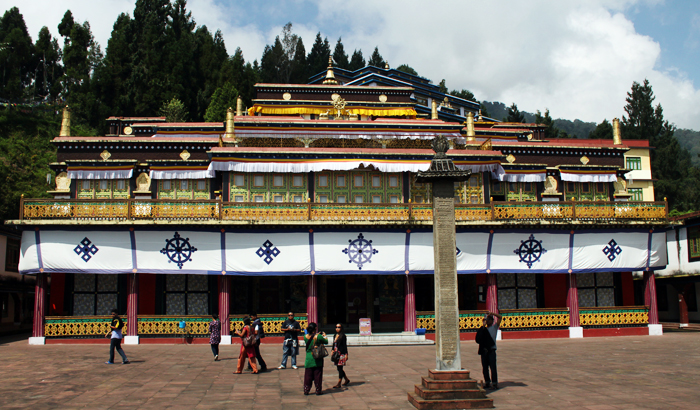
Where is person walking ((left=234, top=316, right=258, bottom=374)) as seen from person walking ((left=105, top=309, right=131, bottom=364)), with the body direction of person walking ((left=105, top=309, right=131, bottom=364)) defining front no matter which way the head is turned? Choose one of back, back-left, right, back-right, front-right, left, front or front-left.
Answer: back-left

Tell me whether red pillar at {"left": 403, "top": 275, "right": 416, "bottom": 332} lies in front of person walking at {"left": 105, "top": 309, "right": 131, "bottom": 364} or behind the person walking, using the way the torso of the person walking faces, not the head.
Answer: behind

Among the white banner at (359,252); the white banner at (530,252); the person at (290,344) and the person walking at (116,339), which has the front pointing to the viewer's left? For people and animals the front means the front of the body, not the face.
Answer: the person walking at (116,339)

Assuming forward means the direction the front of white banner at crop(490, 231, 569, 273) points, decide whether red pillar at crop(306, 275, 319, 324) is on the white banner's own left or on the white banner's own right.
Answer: on the white banner's own right

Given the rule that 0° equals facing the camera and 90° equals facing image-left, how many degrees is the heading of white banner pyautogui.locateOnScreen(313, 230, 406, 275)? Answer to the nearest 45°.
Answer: approximately 0°

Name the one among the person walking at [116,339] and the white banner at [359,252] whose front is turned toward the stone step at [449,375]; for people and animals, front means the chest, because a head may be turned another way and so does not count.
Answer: the white banner

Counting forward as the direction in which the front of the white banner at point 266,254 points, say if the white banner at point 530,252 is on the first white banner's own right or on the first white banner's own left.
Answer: on the first white banner's own left

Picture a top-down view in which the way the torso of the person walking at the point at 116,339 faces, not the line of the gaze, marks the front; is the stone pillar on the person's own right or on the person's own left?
on the person's own left

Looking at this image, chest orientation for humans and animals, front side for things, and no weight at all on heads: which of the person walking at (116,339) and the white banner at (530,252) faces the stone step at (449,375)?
the white banner

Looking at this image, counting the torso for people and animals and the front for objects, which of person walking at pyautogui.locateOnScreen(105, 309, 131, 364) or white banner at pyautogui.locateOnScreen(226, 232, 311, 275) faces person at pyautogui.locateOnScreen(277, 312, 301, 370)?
the white banner
